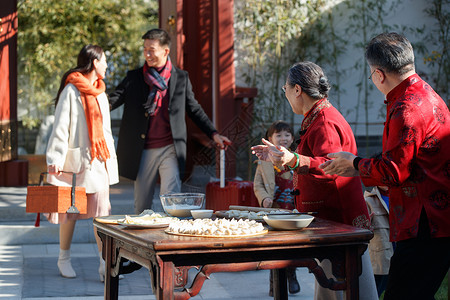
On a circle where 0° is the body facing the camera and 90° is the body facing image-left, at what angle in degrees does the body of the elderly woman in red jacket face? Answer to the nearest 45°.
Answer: approximately 90°

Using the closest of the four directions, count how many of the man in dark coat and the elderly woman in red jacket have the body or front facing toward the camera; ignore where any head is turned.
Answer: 1

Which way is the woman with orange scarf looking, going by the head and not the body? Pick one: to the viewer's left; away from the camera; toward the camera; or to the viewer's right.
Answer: to the viewer's right

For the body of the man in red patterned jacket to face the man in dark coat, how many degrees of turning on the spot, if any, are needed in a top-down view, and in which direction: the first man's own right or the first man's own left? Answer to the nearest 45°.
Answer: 0° — they already face them

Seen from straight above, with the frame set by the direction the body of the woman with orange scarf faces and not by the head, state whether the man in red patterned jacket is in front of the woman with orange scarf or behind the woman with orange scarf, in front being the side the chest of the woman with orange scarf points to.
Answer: in front

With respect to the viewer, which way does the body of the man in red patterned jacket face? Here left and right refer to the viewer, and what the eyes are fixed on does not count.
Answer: facing away from the viewer and to the left of the viewer

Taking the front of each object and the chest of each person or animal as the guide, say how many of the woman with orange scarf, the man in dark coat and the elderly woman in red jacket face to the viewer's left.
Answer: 1

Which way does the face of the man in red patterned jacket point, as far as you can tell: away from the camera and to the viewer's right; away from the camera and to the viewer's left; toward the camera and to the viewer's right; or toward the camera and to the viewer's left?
away from the camera and to the viewer's left

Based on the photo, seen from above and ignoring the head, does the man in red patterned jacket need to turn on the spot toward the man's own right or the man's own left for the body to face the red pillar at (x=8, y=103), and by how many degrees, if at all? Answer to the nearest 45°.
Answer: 0° — they already face it
